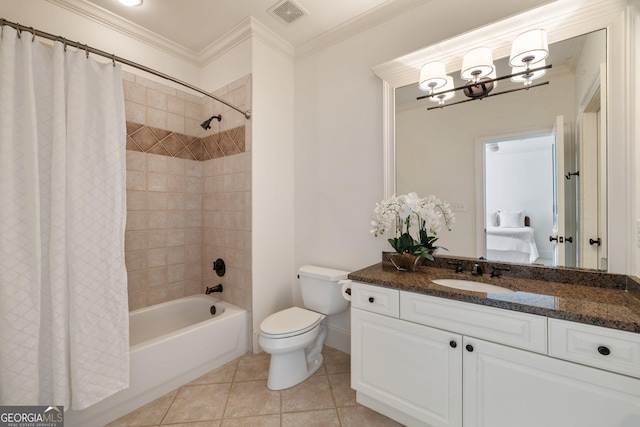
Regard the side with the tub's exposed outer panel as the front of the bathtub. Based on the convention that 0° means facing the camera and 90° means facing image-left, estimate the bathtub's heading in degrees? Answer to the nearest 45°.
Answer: approximately 315°

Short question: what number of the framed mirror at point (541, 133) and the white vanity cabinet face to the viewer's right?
0

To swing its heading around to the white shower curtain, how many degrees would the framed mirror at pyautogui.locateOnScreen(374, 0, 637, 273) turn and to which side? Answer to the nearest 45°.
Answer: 0° — it already faces it

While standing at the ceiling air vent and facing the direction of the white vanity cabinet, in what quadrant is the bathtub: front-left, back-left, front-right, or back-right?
back-right

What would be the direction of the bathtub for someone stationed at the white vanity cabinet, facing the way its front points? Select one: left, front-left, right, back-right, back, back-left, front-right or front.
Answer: front-right

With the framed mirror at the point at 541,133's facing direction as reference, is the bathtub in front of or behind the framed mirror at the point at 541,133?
in front

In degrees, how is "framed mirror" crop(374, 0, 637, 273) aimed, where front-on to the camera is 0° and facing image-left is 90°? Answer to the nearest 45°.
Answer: approximately 45°
